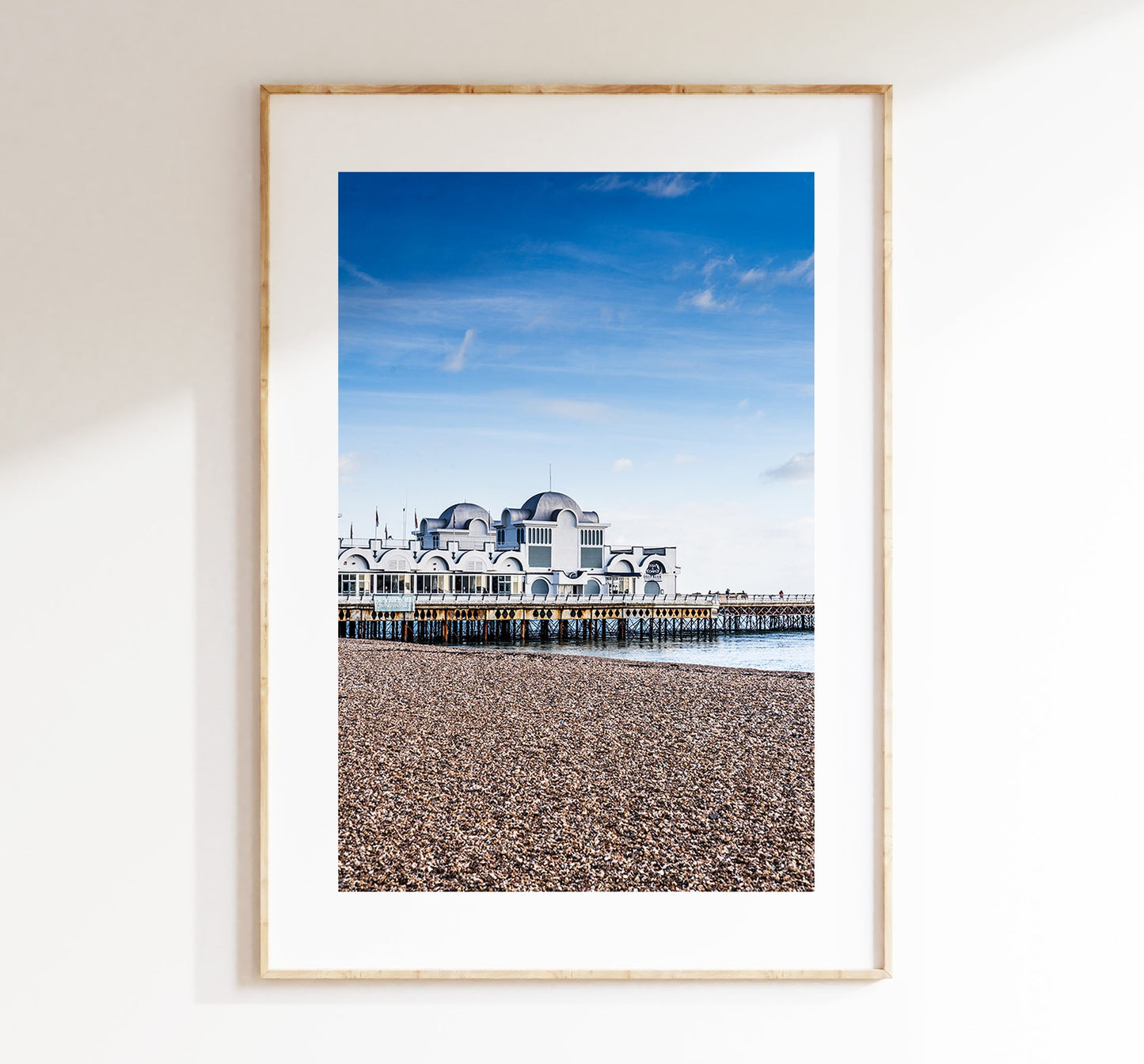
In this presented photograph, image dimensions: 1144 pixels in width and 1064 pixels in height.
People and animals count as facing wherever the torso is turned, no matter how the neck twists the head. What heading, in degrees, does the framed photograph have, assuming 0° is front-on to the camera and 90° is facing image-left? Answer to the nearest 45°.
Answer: approximately 0°
